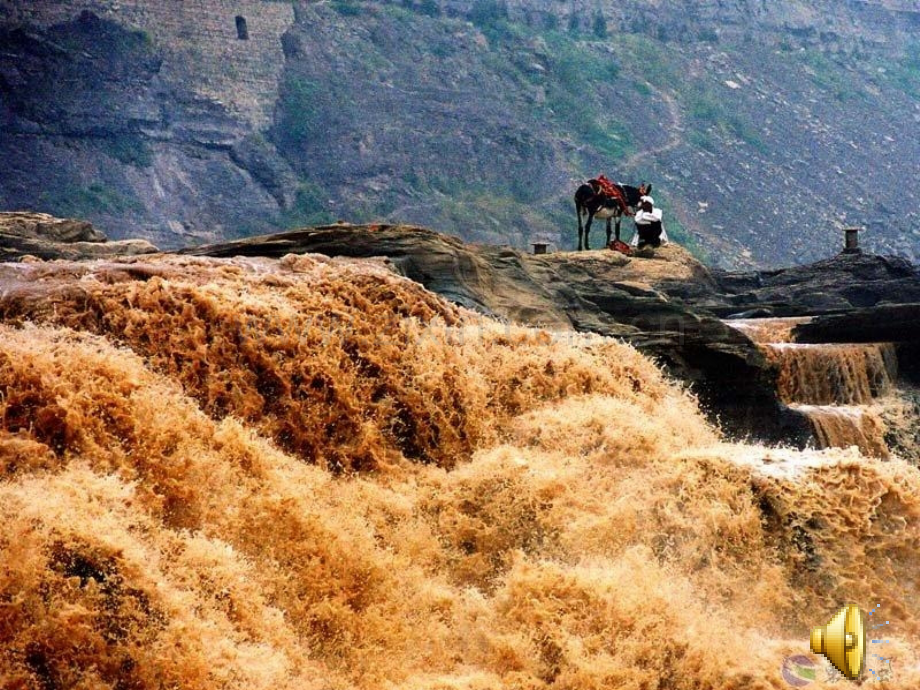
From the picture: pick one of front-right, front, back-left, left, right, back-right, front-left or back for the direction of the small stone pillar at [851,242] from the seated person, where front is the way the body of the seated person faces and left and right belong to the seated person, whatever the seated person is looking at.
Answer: back-left

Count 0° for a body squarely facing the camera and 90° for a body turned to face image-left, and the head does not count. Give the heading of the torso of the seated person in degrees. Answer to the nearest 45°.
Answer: approximately 0°

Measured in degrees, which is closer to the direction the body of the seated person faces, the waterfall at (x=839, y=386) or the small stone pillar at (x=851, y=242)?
the waterfall
